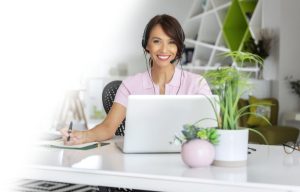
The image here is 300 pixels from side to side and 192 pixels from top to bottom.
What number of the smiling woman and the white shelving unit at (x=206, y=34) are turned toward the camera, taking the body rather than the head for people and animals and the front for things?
2

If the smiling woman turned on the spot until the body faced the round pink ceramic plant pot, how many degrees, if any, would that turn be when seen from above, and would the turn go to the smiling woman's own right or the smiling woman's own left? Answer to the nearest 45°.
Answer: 0° — they already face it

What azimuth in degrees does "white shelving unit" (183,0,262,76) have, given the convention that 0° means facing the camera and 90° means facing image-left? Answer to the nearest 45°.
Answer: approximately 0°

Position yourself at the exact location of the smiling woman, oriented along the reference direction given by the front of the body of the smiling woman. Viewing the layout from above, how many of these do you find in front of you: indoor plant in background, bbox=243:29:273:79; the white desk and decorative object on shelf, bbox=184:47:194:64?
1

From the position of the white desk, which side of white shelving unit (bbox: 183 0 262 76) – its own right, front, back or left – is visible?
front

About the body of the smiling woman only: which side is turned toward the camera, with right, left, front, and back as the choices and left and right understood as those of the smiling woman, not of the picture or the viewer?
front

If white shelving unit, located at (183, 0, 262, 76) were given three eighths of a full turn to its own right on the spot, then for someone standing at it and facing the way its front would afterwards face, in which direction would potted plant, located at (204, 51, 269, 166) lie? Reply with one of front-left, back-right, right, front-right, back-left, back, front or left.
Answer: back-left

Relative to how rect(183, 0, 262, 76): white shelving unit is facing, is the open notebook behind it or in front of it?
in front

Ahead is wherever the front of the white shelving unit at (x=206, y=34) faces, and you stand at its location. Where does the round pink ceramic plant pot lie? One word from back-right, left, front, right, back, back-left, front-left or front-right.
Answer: front

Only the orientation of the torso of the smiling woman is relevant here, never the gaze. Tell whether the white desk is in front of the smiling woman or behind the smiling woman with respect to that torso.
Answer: in front
